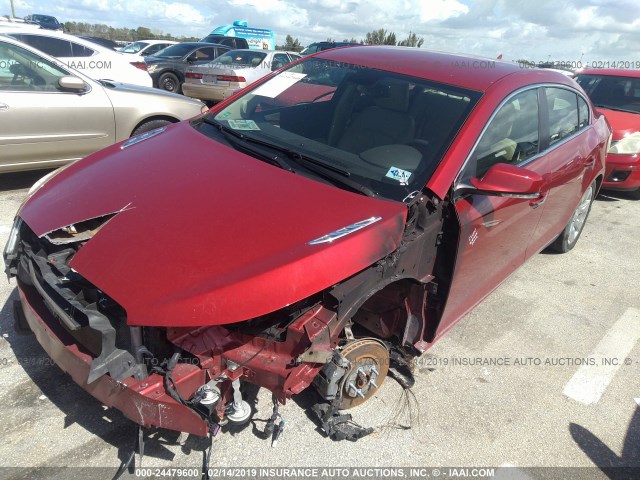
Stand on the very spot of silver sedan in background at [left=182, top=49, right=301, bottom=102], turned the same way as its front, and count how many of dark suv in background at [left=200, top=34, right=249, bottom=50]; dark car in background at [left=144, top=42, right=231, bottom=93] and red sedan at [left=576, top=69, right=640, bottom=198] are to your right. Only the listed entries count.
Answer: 1

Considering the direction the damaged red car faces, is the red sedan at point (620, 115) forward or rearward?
rearward

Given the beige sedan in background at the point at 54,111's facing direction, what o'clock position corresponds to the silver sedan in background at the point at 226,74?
the silver sedan in background at the point at 226,74 is roughly at 10 o'clock from the beige sedan in background at the point at 54,111.

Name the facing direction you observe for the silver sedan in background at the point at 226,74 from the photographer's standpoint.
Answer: facing away from the viewer and to the right of the viewer

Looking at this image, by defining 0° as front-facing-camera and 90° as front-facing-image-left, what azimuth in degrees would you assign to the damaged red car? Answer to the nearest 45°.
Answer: approximately 45°

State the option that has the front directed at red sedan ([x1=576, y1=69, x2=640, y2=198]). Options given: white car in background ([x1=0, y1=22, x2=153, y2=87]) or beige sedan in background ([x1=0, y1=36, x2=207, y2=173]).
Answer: the beige sedan in background

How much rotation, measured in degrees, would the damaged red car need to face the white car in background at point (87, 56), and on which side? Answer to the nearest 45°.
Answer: approximately 90° to its right

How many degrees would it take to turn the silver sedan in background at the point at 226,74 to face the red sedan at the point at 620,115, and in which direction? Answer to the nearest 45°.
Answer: approximately 90° to its right

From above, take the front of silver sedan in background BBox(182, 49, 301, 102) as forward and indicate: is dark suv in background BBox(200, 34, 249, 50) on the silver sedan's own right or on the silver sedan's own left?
on the silver sedan's own left

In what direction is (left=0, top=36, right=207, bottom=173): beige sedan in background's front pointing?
to the viewer's right

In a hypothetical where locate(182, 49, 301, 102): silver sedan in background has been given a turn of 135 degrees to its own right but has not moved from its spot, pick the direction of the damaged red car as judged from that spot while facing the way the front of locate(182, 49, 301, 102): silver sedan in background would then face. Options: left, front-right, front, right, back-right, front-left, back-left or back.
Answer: front

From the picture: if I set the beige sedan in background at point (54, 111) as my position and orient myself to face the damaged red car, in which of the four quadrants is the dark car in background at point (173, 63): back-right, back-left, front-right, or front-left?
back-left
